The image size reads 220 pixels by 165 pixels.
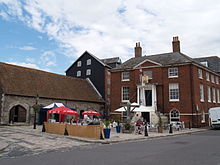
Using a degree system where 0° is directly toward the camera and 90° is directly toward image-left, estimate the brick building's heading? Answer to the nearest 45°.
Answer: approximately 45°

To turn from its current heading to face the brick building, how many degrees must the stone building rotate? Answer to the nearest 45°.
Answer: approximately 45° to its left

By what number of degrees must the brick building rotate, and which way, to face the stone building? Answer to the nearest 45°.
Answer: approximately 45° to its right
